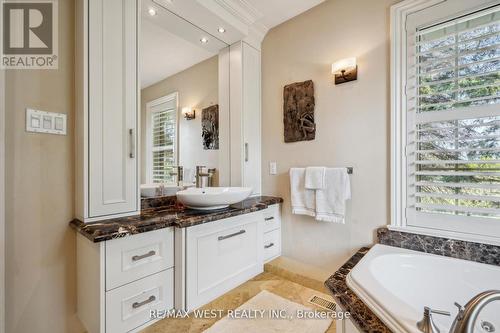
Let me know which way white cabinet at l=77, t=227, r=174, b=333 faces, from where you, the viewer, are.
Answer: facing the viewer and to the right of the viewer

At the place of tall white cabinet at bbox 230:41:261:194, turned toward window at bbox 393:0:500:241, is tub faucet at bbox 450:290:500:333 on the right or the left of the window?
right

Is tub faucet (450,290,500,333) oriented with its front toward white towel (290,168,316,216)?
no

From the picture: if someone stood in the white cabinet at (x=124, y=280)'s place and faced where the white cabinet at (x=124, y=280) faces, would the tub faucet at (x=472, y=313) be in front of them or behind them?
in front

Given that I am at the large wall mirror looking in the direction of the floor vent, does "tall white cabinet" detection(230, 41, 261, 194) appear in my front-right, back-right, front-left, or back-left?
front-left

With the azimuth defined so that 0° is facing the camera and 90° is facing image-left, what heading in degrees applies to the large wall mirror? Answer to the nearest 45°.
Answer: approximately 315°

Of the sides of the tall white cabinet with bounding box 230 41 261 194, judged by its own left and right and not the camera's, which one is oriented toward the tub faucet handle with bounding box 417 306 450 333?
front

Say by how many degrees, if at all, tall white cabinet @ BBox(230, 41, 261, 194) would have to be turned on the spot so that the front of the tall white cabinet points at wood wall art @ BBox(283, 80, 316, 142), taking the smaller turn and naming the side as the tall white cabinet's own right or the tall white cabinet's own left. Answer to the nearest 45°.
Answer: approximately 45° to the tall white cabinet's own left

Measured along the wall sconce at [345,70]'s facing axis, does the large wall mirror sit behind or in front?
in front

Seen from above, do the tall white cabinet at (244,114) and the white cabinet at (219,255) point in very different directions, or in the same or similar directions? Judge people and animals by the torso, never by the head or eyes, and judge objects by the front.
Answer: same or similar directions
